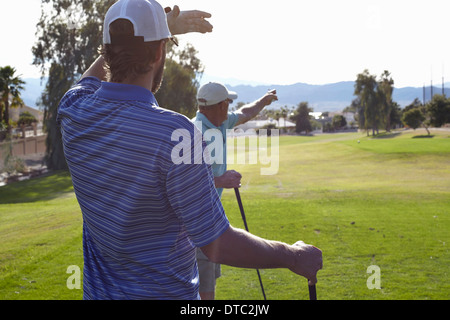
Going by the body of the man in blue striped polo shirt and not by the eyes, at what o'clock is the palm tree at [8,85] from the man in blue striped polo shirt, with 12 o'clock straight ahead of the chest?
The palm tree is roughly at 10 o'clock from the man in blue striped polo shirt.

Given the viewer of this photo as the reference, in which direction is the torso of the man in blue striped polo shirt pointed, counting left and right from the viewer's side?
facing away from the viewer and to the right of the viewer
